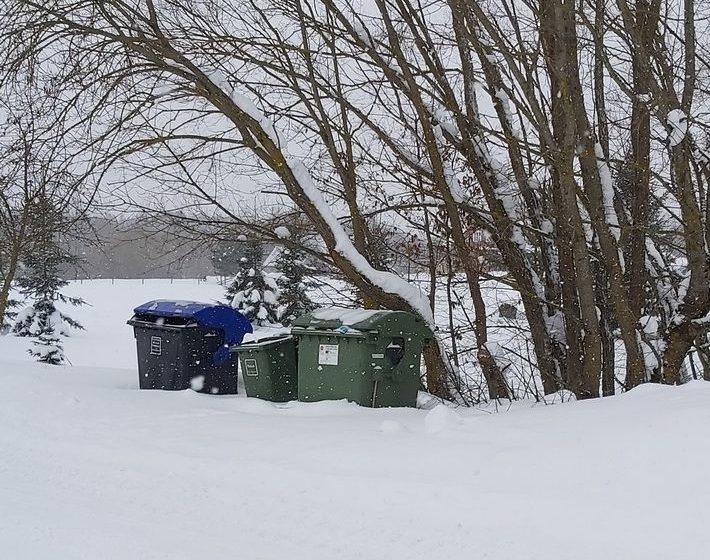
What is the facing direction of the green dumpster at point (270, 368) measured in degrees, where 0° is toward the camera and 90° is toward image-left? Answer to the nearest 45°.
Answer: approximately 45°

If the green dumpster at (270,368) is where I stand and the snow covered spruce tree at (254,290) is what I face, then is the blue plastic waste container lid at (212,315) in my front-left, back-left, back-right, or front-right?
front-left

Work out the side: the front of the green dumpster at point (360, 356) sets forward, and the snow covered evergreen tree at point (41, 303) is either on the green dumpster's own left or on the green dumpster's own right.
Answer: on the green dumpster's own right

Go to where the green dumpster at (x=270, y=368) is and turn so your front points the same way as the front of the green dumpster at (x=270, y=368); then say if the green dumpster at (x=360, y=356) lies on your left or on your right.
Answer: on your left

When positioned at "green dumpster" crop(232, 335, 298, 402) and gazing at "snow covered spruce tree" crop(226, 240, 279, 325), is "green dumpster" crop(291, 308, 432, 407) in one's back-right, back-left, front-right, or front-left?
back-right

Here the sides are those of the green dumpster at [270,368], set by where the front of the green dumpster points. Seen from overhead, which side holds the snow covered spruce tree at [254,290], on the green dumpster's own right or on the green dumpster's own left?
on the green dumpster's own right

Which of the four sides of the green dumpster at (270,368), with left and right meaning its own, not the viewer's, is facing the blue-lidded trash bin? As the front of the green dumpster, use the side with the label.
right

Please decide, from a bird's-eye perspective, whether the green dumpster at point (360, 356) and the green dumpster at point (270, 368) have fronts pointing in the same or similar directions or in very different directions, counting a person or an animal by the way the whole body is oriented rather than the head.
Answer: same or similar directions

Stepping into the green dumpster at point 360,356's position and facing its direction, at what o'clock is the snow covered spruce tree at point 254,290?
The snow covered spruce tree is roughly at 4 o'clock from the green dumpster.

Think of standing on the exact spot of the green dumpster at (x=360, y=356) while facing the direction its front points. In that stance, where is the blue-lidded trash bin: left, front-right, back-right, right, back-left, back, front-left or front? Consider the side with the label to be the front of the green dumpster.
right

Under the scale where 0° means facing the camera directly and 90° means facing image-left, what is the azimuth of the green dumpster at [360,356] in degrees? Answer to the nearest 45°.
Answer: approximately 45°

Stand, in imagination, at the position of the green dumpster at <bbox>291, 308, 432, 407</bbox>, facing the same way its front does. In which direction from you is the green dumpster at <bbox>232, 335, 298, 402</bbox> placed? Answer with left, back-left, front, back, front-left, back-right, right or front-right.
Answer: right

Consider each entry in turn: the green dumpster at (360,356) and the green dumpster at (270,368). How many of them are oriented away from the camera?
0

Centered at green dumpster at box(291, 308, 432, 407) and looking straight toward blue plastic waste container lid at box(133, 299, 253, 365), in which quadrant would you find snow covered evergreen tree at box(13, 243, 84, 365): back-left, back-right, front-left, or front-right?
front-right
